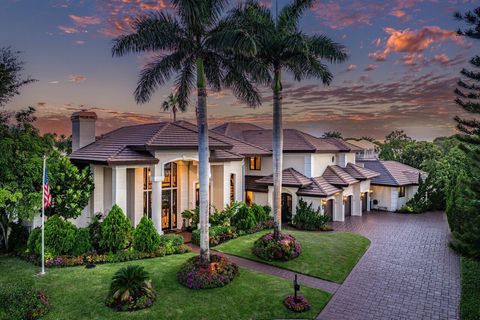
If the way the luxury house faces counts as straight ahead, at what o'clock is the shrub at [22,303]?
The shrub is roughly at 2 o'clock from the luxury house.

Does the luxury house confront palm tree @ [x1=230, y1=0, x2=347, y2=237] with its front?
yes

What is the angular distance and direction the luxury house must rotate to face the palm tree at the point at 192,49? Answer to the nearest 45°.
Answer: approximately 45° to its right

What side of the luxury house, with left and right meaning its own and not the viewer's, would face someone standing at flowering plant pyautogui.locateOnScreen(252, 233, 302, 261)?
front

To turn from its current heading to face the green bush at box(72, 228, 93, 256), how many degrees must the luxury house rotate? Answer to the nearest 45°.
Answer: approximately 90° to its right

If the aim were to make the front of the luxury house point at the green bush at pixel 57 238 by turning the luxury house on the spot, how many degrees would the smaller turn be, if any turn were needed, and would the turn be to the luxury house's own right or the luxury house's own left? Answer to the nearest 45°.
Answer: approximately 90° to the luxury house's own right

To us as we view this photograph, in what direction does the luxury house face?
facing the viewer and to the right of the viewer

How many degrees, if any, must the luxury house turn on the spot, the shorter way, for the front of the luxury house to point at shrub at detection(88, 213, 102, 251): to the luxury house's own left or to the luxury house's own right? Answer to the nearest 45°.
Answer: approximately 90° to the luxury house's own right

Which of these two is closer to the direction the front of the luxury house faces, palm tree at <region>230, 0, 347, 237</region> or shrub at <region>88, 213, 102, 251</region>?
the palm tree

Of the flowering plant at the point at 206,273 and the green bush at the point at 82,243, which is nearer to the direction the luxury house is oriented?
the flowering plant

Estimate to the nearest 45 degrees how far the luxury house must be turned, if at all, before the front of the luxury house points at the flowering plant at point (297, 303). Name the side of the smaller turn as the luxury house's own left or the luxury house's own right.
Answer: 0° — it already faces it
